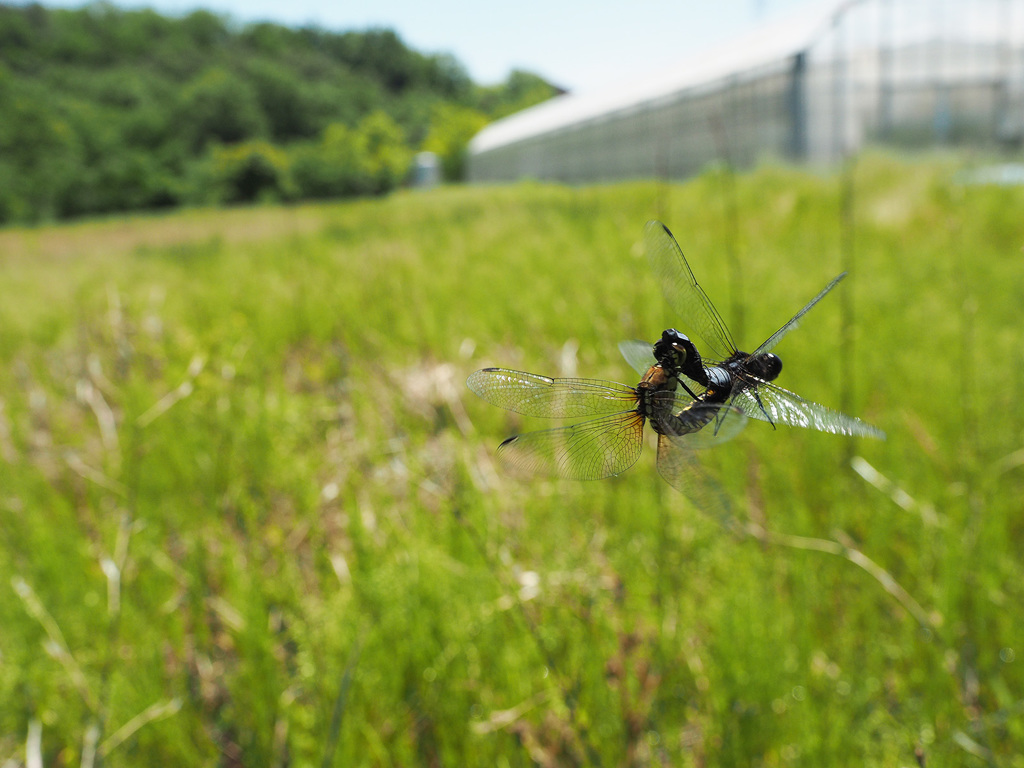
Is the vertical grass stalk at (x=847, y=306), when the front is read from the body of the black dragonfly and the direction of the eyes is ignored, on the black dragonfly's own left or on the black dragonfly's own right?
on the black dragonfly's own left

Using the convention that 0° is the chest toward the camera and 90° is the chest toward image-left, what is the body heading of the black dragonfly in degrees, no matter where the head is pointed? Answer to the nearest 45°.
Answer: approximately 270°

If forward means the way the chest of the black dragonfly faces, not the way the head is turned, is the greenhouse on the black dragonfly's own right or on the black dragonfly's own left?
on the black dragonfly's own left

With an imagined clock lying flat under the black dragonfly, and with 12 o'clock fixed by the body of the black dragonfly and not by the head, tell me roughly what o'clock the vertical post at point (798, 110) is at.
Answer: The vertical post is roughly at 9 o'clock from the black dragonfly.
